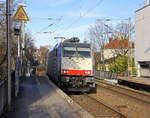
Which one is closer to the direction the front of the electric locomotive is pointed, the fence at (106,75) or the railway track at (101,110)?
the railway track

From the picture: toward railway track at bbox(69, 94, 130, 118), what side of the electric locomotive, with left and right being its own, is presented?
front

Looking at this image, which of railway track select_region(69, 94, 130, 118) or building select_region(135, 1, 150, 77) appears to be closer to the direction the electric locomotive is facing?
the railway track

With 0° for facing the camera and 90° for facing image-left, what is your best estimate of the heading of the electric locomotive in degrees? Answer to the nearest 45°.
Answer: approximately 0°
